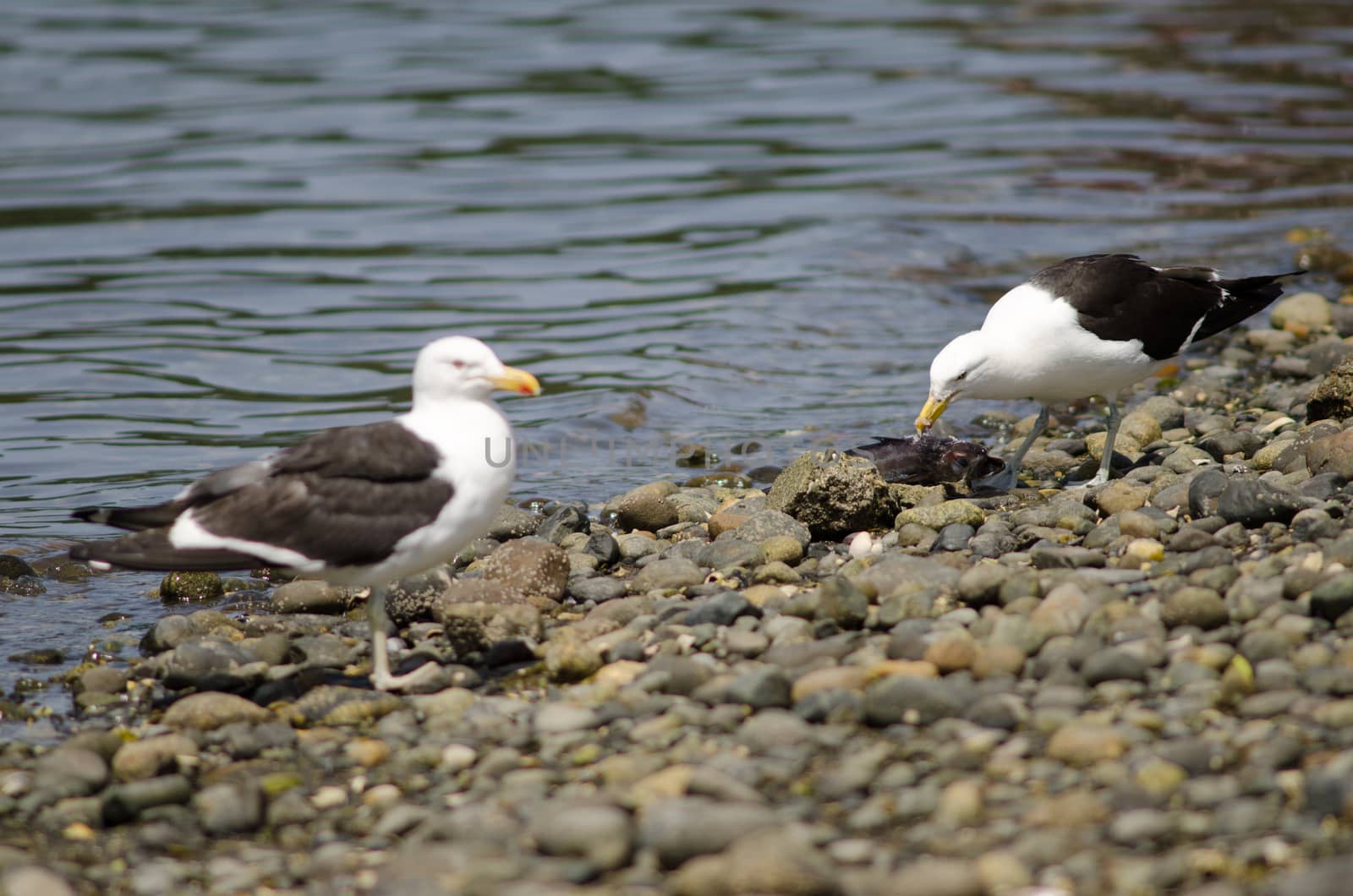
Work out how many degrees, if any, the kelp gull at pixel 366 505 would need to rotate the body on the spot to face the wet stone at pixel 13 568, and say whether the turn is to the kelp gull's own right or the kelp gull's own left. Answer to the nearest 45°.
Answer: approximately 135° to the kelp gull's own left

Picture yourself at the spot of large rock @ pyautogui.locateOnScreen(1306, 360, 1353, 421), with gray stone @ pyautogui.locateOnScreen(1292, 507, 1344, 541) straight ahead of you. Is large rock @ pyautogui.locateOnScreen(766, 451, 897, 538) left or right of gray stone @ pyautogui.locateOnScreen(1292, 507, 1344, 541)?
right

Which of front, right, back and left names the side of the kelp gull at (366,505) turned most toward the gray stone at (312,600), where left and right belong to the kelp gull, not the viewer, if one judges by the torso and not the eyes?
left

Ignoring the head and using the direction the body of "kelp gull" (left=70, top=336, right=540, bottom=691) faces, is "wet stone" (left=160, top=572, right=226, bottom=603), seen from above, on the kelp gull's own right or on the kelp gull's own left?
on the kelp gull's own left

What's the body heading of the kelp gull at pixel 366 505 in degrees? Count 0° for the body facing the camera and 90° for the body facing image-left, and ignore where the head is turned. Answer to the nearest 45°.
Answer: approximately 270°

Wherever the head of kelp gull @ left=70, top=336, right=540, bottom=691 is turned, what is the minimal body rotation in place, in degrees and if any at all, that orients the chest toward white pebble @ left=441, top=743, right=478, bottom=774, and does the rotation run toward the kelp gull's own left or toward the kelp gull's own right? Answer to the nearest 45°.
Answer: approximately 90° to the kelp gull's own right

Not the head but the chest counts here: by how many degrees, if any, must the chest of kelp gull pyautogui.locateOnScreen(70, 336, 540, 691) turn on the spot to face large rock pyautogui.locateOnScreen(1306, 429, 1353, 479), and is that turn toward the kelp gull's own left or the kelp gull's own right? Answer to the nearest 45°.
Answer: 0° — it already faces it
